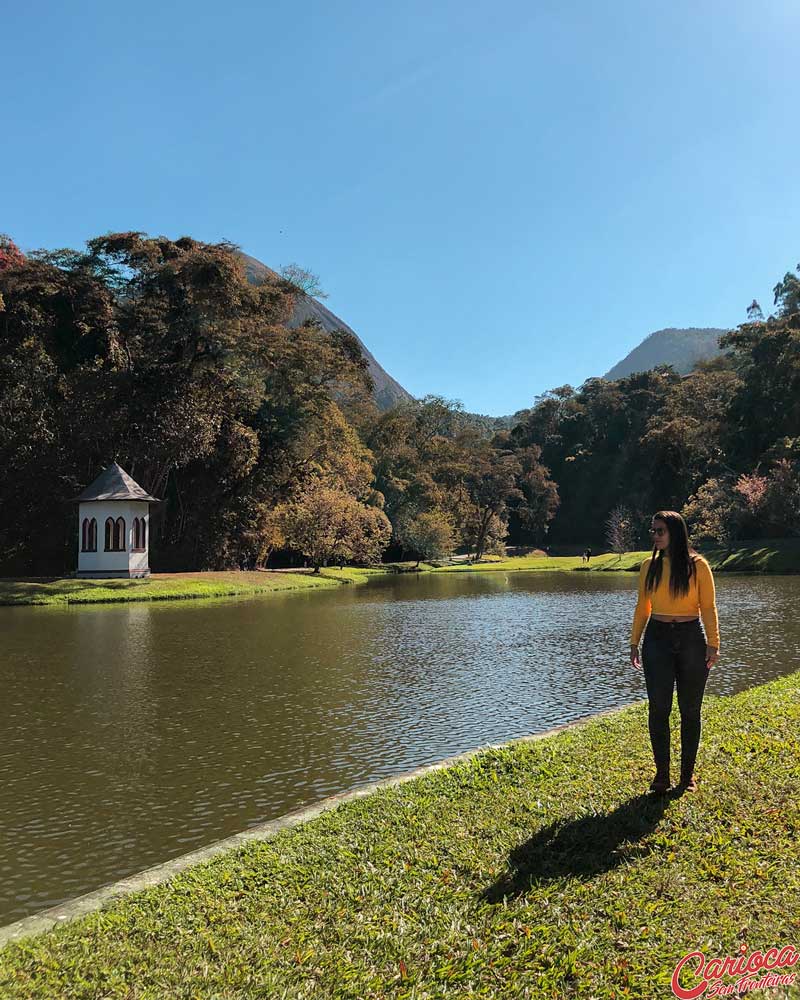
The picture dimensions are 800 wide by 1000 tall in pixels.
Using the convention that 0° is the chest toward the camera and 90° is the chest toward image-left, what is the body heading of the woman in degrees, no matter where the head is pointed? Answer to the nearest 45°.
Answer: approximately 0°

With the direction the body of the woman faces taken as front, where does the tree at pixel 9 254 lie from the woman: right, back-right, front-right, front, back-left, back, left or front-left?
back-right

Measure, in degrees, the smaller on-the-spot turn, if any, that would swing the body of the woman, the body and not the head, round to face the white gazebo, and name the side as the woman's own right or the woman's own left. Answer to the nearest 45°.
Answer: approximately 135° to the woman's own right

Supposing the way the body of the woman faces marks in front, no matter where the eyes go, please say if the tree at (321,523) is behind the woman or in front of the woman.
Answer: behind
